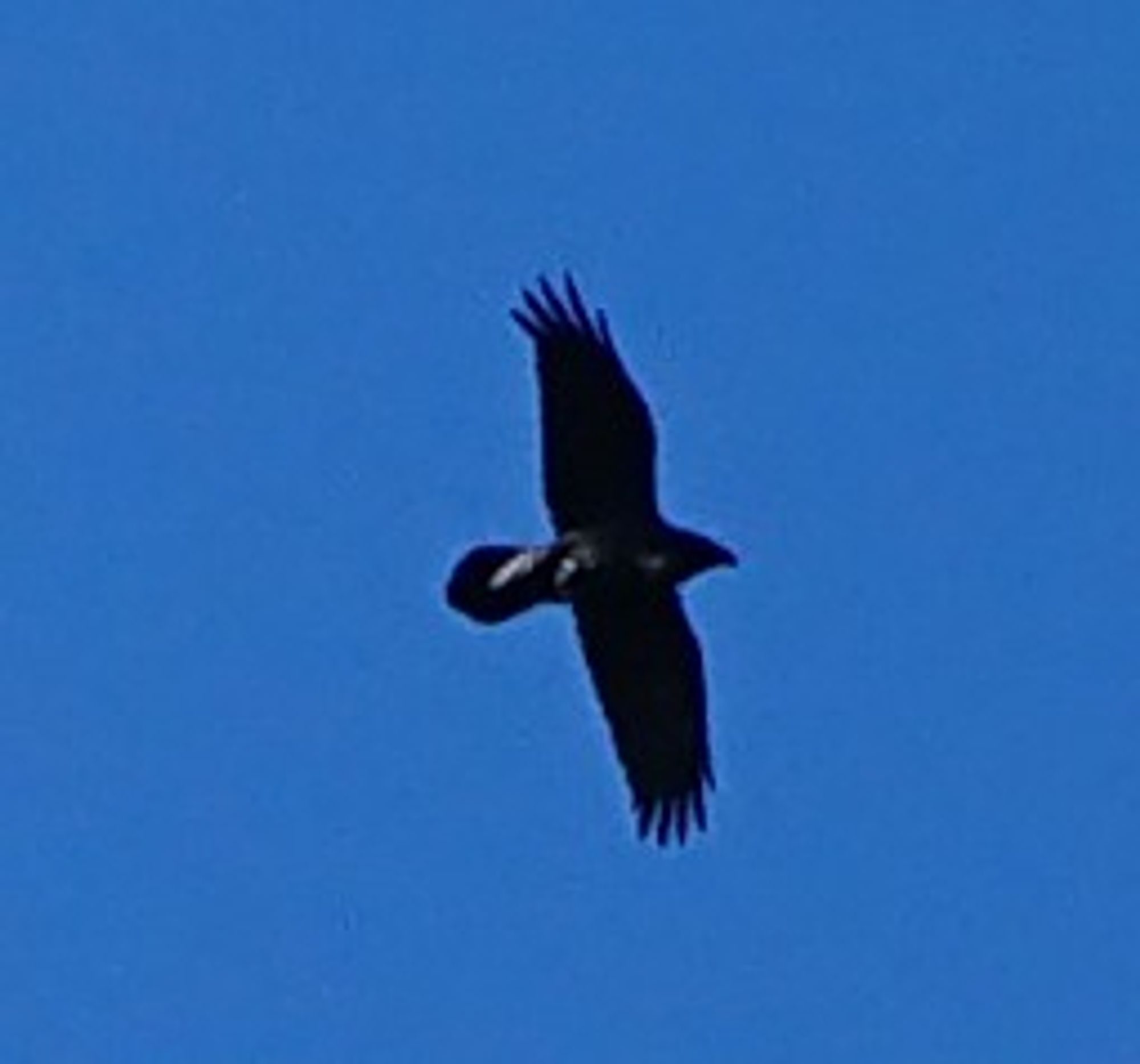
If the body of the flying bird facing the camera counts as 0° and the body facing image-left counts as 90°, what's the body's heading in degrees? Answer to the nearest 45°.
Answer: approximately 270°
